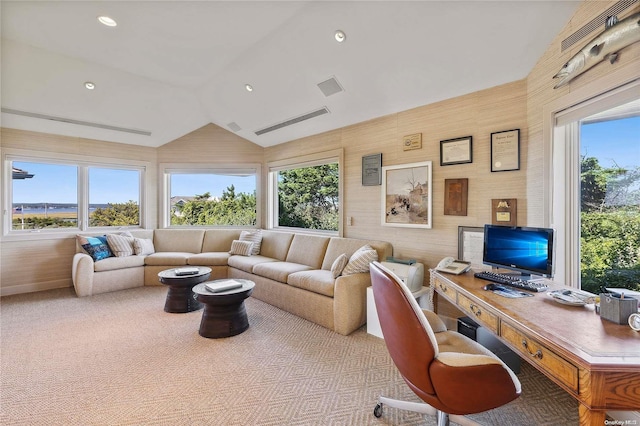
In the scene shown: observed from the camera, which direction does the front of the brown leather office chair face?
facing away from the viewer and to the right of the viewer

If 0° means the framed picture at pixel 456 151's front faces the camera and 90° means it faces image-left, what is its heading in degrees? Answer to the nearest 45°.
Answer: approximately 45°

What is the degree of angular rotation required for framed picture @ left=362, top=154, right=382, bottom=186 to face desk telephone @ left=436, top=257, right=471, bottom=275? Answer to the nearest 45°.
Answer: approximately 90° to its left

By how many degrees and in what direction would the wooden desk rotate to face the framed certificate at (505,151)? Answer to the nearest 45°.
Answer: approximately 135° to its right

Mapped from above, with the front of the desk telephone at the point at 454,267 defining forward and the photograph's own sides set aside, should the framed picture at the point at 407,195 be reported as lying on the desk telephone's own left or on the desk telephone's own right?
on the desk telephone's own right

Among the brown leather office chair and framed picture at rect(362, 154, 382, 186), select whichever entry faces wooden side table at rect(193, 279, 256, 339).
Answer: the framed picture

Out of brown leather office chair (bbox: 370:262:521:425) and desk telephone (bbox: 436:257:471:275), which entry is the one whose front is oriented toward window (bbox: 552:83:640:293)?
the brown leather office chair

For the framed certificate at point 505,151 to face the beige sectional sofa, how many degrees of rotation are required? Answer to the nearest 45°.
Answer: approximately 45° to its right

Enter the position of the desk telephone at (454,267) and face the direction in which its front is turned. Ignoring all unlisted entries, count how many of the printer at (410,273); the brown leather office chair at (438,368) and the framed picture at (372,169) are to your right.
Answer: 2

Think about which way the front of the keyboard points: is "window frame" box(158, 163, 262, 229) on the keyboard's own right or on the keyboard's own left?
on the keyboard's own right

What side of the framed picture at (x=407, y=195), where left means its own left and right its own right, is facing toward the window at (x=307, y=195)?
right
